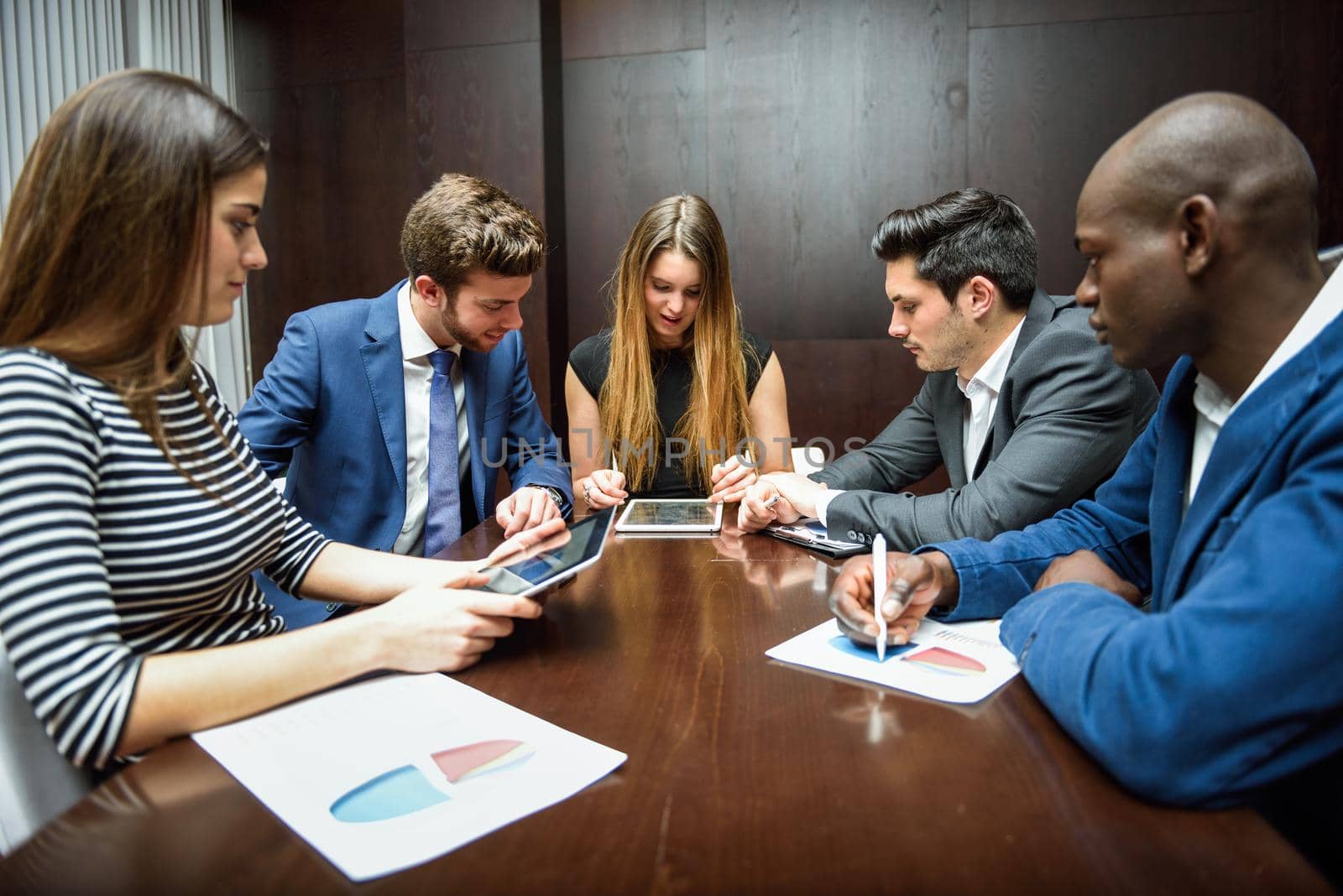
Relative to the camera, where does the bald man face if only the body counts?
to the viewer's left

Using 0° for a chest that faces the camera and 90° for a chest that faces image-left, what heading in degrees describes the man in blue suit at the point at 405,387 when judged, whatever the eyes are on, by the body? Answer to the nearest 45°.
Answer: approximately 315°

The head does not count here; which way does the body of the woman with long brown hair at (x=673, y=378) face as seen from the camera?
toward the camera

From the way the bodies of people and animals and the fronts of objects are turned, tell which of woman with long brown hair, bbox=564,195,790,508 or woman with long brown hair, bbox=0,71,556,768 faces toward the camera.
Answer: woman with long brown hair, bbox=564,195,790,508

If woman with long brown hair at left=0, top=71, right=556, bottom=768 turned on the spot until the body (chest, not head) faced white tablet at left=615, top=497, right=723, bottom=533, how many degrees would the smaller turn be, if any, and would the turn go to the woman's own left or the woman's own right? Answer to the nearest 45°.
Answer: approximately 45° to the woman's own left

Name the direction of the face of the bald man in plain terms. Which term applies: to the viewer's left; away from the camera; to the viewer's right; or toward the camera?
to the viewer's left

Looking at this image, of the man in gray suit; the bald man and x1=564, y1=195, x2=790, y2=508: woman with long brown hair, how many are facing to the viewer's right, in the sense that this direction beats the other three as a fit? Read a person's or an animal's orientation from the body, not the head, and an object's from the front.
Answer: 0

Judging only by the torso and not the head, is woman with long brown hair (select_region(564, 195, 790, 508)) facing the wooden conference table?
yes

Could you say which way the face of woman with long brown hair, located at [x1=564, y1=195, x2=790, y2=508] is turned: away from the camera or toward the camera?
toward the camera

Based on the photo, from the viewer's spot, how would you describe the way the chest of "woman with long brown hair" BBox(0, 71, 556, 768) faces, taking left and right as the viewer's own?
facing to the right of the viewer

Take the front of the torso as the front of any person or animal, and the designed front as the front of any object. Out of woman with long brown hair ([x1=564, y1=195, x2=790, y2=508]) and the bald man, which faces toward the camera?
the woman with long brown hair
